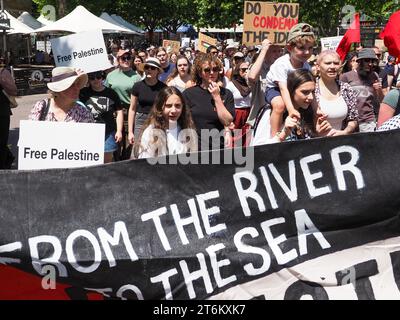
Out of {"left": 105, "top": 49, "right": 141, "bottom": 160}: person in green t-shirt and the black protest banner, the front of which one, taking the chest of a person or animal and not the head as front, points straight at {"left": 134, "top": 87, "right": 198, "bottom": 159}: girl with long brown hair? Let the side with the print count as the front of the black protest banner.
the person in green t-shirt

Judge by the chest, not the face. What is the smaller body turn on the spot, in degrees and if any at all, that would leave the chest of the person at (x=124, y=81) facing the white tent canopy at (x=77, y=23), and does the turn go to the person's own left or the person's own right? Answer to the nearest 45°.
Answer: approximately 180°

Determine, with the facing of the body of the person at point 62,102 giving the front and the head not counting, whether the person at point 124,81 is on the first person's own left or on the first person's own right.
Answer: on the first person's own left

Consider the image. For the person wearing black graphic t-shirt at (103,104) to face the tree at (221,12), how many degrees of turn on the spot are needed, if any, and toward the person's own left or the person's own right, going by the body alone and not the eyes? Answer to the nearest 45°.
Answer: approximately 180°

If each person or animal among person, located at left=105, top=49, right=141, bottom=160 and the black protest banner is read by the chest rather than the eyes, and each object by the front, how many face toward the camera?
2

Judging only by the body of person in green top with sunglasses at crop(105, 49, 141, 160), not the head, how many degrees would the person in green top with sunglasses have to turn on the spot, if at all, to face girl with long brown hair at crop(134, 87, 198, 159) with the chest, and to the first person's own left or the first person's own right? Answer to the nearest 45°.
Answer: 0° — they already face them
